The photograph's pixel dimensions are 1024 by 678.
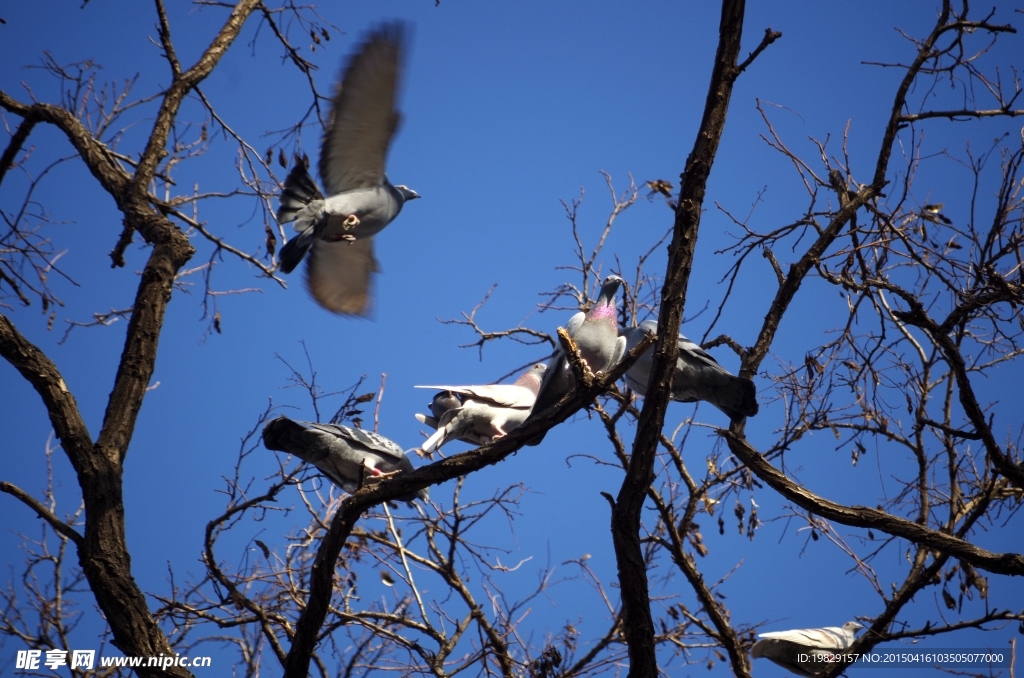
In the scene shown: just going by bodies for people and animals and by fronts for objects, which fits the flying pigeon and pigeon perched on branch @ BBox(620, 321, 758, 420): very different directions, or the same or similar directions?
very different directions

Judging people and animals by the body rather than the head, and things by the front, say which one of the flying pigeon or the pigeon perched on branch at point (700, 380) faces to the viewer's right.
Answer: the flying pigeon

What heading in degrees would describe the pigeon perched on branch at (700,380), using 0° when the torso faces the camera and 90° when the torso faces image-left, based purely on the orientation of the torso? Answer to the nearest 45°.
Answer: approximately 90°

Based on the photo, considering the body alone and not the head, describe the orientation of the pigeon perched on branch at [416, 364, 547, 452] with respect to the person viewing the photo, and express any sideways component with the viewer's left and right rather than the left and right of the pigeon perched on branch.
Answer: facing to the right of the viewer

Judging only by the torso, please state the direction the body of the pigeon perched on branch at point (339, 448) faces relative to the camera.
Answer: to the viewer's right

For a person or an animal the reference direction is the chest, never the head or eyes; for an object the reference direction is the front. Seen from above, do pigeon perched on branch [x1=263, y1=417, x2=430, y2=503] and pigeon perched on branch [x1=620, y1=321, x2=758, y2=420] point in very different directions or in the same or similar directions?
very different directions

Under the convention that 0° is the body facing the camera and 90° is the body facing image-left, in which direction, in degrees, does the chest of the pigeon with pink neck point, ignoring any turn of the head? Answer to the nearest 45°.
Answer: approximately 315°
